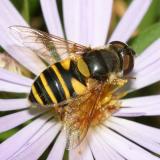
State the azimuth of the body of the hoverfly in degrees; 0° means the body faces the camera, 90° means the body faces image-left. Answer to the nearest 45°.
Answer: approximately 270°
